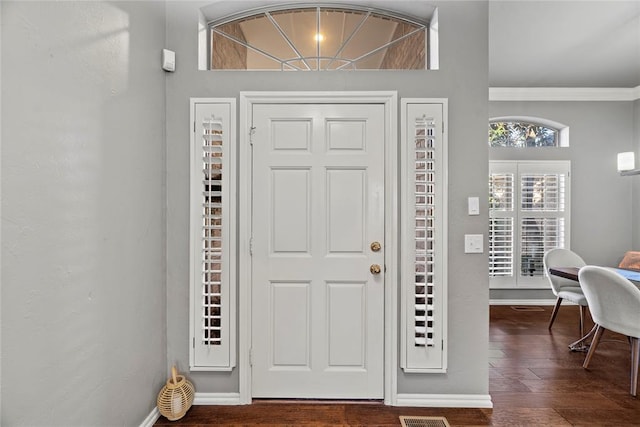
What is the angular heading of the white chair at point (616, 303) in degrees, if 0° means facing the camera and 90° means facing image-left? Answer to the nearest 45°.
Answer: approximately 225°

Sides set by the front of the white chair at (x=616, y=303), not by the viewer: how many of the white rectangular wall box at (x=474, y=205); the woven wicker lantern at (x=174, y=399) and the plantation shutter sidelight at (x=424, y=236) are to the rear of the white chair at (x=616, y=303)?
3

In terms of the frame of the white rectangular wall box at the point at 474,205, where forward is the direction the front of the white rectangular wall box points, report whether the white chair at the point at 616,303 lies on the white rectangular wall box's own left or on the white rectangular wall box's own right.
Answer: on the white rectangular wall box's own left

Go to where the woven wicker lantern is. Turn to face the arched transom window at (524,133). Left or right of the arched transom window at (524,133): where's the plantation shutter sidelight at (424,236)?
right

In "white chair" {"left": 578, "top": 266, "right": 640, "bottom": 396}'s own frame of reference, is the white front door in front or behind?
behind

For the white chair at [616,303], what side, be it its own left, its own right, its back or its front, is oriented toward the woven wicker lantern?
back

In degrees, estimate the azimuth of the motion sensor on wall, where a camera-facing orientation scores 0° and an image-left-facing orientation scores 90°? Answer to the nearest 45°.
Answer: approximately 315°

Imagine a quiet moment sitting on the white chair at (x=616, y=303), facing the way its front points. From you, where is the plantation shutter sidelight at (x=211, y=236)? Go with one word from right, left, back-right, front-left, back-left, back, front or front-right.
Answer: back
